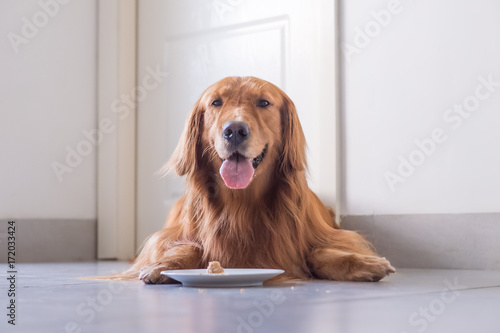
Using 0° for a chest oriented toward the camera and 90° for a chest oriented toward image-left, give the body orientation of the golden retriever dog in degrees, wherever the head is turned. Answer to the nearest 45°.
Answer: approximately 0°

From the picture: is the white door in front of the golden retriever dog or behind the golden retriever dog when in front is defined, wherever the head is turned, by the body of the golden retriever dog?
behind
